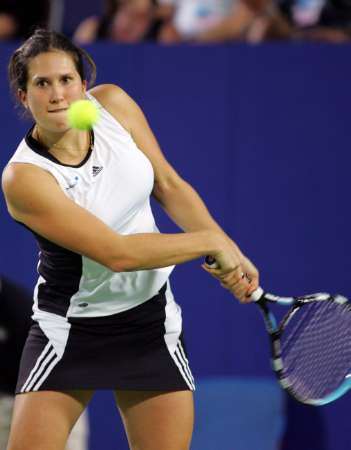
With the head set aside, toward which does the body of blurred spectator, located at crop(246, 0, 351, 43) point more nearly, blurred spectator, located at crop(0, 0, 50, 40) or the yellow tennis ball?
the yellow tennis ball

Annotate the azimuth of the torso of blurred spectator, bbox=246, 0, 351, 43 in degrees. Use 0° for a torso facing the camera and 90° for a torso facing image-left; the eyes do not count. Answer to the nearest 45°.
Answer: approximately 0°

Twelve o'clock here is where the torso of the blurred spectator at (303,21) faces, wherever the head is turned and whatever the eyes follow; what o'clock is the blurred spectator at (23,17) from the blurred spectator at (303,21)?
the blurred spectator at (23,17) is roughly at 3 o'clock from the blurred spectator at (303,21).

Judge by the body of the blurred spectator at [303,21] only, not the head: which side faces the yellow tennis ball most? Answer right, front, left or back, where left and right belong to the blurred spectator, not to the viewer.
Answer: front

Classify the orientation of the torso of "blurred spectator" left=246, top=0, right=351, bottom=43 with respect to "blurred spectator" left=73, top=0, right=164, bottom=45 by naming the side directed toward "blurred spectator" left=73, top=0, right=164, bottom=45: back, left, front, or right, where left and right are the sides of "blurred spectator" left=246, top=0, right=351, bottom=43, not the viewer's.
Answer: right

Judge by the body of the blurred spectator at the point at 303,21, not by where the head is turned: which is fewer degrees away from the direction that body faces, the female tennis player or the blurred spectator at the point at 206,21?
the female tennis player

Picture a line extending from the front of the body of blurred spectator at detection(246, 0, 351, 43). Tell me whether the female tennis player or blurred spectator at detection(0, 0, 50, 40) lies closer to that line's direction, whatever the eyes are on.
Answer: the female tennis player
